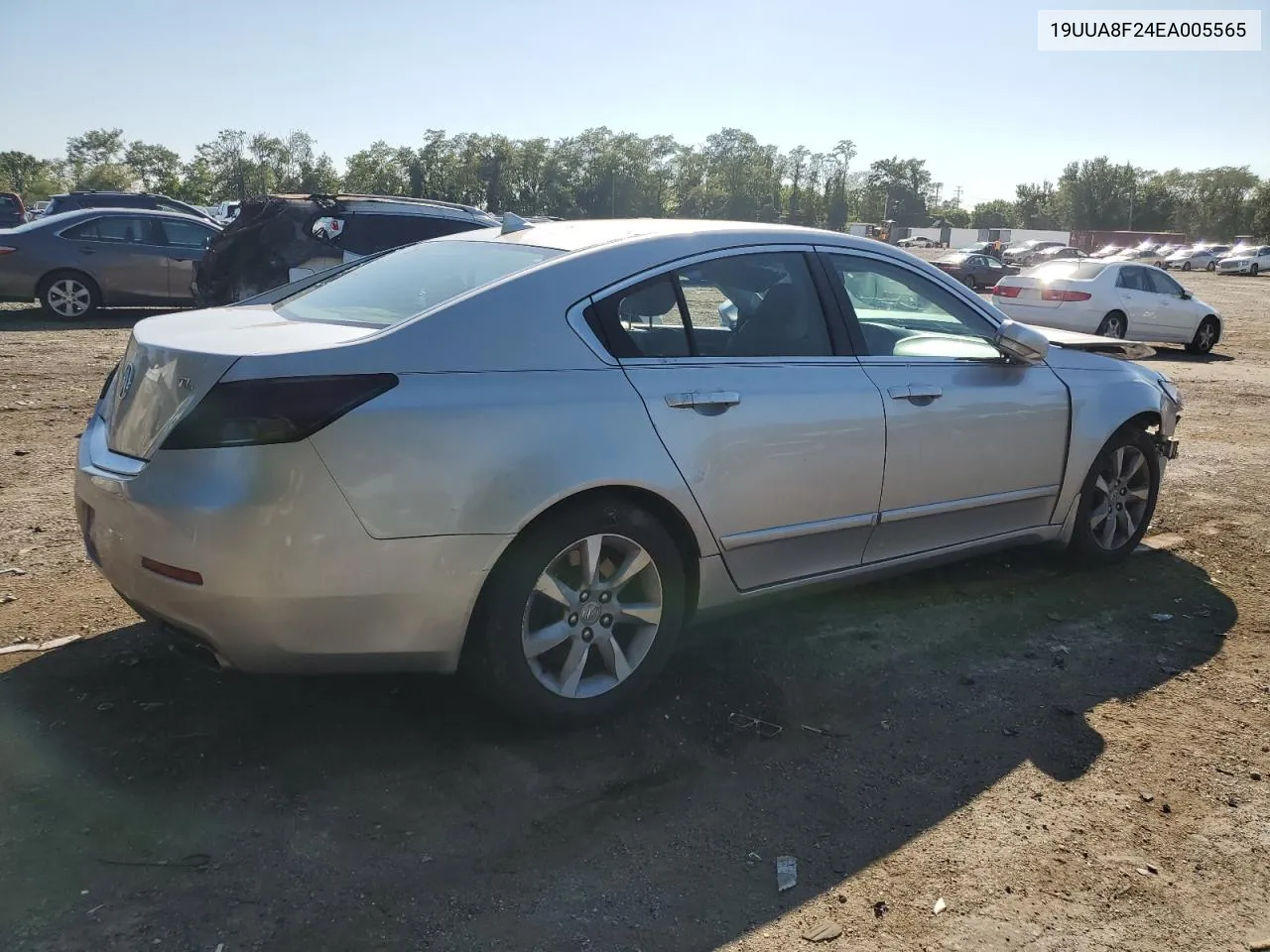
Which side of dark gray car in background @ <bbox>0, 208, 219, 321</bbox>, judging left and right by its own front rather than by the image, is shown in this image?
right

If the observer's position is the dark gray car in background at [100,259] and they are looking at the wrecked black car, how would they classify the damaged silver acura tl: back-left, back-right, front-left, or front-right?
front-right

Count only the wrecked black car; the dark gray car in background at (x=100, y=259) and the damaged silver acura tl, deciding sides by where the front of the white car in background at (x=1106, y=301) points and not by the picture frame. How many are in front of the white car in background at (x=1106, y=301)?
0

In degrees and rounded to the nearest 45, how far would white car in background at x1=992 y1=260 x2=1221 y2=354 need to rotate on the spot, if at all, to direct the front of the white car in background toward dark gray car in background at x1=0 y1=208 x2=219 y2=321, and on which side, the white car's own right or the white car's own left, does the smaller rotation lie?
approximately 180°

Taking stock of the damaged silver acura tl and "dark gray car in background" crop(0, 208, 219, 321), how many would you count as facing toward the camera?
0

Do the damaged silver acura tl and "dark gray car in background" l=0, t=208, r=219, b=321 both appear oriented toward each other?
no

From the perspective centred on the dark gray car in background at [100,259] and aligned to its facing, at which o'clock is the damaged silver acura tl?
The damaged silver acura tl is roughly at 3 o'clock from the dark gray car in background.

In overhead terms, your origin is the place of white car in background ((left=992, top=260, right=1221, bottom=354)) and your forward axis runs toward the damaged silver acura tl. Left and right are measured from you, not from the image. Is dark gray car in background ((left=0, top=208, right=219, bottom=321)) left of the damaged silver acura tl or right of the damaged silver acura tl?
right

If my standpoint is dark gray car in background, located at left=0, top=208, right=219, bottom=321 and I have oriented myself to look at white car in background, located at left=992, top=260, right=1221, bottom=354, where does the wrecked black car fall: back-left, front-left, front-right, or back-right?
front-right
